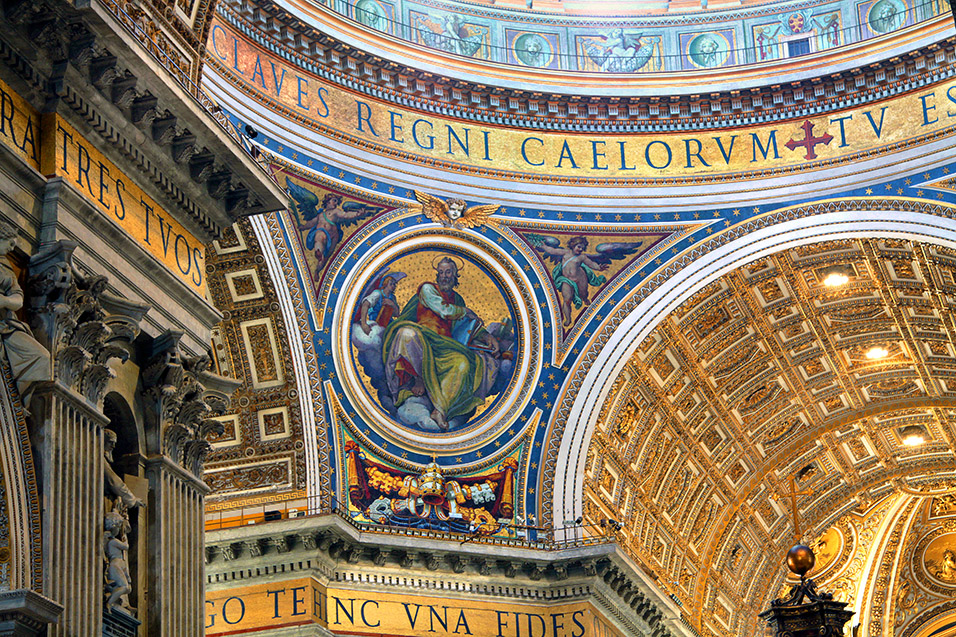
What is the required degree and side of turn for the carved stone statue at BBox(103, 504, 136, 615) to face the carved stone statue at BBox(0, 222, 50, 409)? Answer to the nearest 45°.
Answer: approximately 135° to its right

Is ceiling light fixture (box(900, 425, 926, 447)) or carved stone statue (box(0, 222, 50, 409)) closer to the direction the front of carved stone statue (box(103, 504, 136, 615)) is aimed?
the ceiling light fixture
